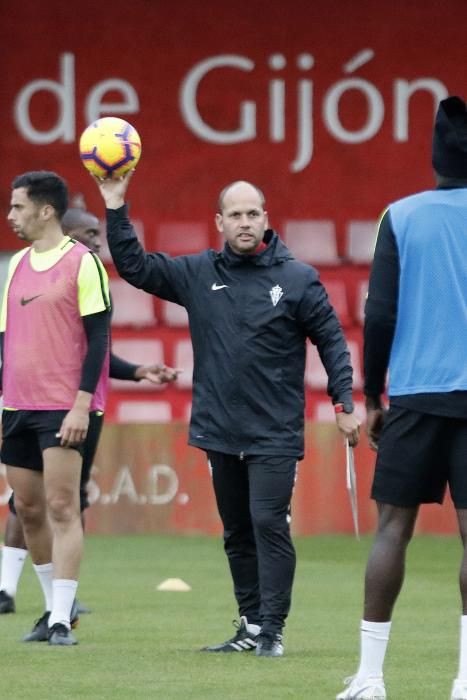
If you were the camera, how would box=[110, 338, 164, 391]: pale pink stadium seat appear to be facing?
facing the viewer

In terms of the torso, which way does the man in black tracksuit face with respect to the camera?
toward the camera

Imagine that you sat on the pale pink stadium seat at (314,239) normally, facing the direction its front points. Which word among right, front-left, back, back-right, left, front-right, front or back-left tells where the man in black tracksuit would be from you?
front

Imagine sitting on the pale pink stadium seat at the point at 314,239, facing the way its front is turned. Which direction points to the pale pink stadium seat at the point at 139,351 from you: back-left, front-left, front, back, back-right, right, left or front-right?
right

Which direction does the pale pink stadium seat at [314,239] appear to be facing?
toward the camera

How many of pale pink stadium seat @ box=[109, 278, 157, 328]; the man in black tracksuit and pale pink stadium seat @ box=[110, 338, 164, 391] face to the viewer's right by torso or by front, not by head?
0

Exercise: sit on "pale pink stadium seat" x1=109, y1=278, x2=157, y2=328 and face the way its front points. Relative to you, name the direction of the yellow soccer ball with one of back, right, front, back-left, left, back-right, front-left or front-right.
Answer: front

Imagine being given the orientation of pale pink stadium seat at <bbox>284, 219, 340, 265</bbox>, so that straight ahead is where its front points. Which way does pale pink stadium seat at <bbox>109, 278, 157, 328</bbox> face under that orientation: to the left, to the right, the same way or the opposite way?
the same way

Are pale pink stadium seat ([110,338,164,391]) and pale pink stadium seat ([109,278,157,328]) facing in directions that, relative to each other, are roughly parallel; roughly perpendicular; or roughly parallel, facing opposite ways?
roughly parallel

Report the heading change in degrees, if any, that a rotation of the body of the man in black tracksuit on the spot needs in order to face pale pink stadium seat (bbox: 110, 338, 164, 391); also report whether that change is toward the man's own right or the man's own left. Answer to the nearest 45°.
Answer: approximately 180°

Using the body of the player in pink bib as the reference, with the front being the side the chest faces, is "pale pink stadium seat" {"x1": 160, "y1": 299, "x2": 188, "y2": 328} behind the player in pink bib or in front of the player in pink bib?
behind

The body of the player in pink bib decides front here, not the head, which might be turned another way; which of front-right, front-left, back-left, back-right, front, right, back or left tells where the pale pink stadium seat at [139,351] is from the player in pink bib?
back-right

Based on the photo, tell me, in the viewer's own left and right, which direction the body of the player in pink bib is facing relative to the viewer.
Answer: facing the viewer and to the left of the viewer

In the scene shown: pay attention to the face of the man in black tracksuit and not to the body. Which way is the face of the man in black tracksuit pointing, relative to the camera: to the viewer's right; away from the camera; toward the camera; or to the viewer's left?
toward the camera

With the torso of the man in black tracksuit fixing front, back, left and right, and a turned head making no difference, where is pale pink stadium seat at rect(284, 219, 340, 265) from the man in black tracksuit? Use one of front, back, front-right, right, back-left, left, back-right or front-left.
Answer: back
